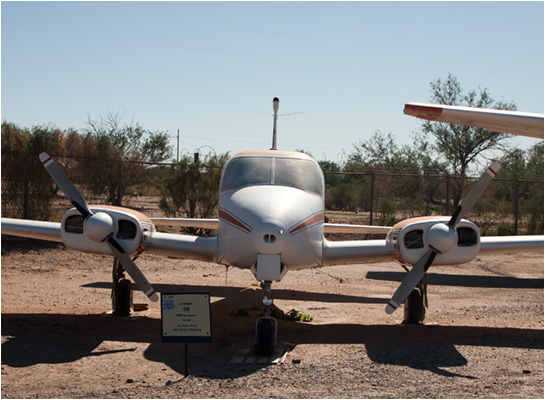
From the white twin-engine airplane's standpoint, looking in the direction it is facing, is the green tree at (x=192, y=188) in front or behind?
behind

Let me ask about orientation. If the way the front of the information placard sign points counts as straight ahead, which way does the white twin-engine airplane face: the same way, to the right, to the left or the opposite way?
the same way

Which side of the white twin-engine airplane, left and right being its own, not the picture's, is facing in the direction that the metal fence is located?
back

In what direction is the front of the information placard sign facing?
toward the camera

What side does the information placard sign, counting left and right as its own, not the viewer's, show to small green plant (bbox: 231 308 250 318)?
back

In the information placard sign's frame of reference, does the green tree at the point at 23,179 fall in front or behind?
behind

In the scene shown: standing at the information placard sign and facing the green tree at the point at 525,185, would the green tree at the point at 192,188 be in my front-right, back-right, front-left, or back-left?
front-left

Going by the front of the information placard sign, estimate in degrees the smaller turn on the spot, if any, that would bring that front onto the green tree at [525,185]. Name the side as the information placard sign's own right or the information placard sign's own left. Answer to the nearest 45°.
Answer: approximately 135° to the information placard sign's own left

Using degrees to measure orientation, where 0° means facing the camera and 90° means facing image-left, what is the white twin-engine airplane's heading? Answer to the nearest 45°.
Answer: approximately 0°

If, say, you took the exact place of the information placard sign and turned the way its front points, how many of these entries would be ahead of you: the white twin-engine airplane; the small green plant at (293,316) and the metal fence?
0

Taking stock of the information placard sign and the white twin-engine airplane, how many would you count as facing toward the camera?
2

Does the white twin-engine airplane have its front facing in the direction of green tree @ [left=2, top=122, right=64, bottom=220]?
no
